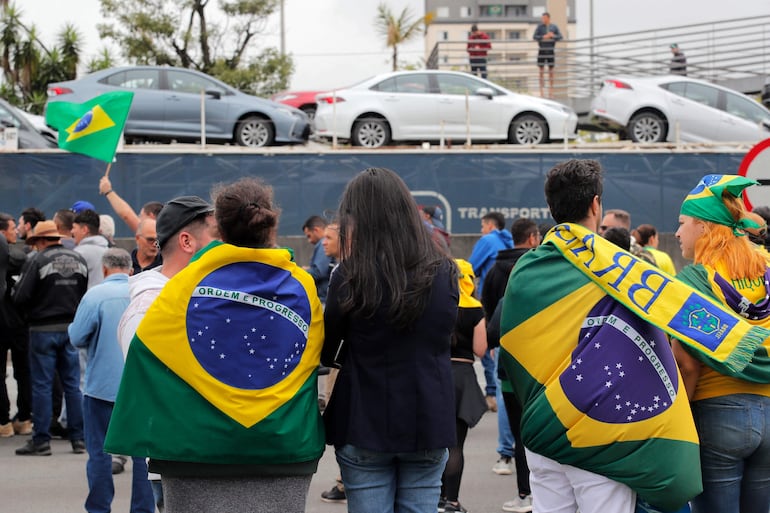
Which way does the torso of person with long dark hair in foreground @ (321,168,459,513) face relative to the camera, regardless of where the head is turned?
away from the camera

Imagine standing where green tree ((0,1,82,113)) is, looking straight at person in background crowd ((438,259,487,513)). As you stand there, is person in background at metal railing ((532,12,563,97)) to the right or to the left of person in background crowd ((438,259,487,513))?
left

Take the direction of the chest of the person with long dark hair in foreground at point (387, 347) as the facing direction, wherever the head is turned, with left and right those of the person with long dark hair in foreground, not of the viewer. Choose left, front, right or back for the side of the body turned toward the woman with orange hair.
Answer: right

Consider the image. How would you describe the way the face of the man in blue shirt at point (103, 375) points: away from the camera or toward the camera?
away from the camera

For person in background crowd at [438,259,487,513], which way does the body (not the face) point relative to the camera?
away from the camera

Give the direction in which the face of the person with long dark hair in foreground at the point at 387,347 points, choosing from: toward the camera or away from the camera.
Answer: away from the camera

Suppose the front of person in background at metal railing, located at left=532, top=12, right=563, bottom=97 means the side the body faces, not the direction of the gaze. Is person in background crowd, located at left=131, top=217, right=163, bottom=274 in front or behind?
in front

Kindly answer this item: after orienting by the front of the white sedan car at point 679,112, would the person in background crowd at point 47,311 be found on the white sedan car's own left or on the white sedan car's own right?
on the white sedan car's own right

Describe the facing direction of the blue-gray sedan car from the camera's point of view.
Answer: facing to the right of the viewer

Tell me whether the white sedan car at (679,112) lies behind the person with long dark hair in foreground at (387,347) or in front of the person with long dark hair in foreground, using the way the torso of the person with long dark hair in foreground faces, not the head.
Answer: in front

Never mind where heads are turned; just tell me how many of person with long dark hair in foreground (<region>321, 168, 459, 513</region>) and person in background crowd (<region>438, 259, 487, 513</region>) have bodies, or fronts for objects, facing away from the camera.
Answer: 2

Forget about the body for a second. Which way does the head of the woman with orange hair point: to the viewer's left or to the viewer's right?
to the viewer's left

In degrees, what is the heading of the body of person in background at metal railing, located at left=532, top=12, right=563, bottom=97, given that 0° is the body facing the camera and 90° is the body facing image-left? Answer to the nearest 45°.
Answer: approximately 0°

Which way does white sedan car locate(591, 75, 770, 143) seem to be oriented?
to the viewer's right

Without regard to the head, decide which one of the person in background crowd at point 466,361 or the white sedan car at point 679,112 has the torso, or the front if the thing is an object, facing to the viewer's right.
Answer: the white sedan car

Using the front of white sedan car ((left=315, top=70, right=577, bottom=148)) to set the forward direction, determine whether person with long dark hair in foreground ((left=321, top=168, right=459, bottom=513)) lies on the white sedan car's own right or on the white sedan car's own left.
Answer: on the white sedan car's own right

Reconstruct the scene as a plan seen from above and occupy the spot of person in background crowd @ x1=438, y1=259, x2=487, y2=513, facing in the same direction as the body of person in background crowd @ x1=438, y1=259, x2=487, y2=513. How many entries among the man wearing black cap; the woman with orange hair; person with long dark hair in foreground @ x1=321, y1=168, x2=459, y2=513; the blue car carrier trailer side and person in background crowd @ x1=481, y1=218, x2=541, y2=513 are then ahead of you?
2

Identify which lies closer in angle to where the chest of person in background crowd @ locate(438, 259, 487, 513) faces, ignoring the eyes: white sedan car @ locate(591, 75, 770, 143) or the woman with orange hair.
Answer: the white sedan car

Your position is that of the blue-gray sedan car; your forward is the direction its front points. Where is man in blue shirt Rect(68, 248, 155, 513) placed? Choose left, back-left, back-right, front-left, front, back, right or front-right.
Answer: right
